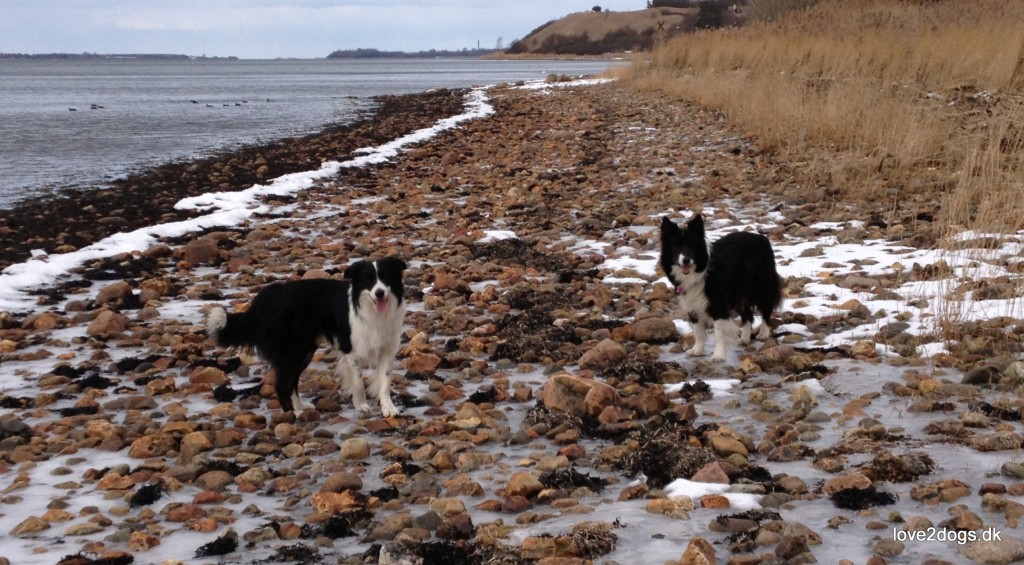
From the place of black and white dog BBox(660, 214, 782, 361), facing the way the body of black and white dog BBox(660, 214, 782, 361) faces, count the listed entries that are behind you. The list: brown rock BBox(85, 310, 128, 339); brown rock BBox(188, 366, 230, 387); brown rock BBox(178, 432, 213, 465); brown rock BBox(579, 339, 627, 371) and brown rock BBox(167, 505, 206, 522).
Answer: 0

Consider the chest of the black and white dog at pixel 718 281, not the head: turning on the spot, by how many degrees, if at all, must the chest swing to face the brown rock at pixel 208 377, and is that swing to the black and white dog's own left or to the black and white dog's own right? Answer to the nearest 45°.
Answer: approximately 45° to the black and white dog's own right

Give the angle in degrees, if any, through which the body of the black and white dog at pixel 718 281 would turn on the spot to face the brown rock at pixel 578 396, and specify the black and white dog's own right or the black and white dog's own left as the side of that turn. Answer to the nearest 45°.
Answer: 0° — it already faces it

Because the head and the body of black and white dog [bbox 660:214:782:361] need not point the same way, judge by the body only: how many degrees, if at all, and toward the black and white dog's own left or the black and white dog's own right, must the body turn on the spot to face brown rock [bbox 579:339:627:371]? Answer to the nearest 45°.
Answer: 0° — it already faces it

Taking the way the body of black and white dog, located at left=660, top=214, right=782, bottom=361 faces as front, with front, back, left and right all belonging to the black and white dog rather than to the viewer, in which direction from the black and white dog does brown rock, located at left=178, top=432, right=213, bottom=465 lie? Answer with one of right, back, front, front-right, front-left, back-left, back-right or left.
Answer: front

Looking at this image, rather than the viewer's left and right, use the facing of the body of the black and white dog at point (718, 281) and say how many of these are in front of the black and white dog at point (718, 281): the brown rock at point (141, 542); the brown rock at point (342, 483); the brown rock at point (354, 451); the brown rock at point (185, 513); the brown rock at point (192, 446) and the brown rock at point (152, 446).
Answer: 6

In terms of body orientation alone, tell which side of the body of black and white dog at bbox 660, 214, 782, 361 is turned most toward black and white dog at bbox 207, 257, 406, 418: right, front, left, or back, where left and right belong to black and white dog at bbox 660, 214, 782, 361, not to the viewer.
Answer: front

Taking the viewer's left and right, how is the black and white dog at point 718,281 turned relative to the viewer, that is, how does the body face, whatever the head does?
facing the viewer and to the left of the viewer

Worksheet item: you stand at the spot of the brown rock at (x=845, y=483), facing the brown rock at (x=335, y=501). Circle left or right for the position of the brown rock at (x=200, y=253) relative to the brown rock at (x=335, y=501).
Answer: right

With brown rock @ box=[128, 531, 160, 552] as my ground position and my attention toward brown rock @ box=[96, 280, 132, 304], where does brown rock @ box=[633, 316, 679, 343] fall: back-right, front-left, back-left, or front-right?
front-right

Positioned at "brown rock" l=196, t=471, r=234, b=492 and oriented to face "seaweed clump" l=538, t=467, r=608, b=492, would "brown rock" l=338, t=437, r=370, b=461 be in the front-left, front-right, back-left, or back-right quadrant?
front-left

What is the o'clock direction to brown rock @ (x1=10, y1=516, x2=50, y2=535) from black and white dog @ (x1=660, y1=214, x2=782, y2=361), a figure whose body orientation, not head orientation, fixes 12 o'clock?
The brown rock is roughly at 12 o'clock from the black and white dog.

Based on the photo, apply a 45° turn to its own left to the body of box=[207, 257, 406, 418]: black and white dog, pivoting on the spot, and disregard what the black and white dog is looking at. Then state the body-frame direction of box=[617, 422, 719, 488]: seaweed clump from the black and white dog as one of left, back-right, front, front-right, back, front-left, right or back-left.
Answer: front-right

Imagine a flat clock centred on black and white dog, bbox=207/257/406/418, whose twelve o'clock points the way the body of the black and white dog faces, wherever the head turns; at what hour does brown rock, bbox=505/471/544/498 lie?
The brown rock is roughly at 1 o'clock from the black and white dog.

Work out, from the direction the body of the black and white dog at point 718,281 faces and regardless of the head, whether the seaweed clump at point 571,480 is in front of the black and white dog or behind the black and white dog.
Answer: in front

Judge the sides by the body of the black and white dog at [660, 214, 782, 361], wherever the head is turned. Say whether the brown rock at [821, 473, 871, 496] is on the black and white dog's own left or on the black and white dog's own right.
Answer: on the black and white dog's own left

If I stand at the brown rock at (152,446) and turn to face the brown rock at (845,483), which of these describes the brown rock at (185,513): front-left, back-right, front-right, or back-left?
front-right

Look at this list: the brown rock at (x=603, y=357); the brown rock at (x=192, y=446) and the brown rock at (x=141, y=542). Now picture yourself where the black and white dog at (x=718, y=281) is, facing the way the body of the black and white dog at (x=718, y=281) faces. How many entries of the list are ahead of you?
3

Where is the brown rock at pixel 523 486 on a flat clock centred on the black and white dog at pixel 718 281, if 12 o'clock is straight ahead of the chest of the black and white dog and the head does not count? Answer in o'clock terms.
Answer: The brown rock is roughly at 11 o'clock from the black and white dog.

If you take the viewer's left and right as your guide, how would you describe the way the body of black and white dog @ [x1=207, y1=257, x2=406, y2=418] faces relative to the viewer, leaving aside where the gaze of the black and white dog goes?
facing the viewer and to the right of the viewer

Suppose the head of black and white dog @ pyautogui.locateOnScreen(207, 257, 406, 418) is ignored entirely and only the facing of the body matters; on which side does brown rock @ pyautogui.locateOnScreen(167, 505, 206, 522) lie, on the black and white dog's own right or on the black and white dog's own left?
on the black and white dog's own right
